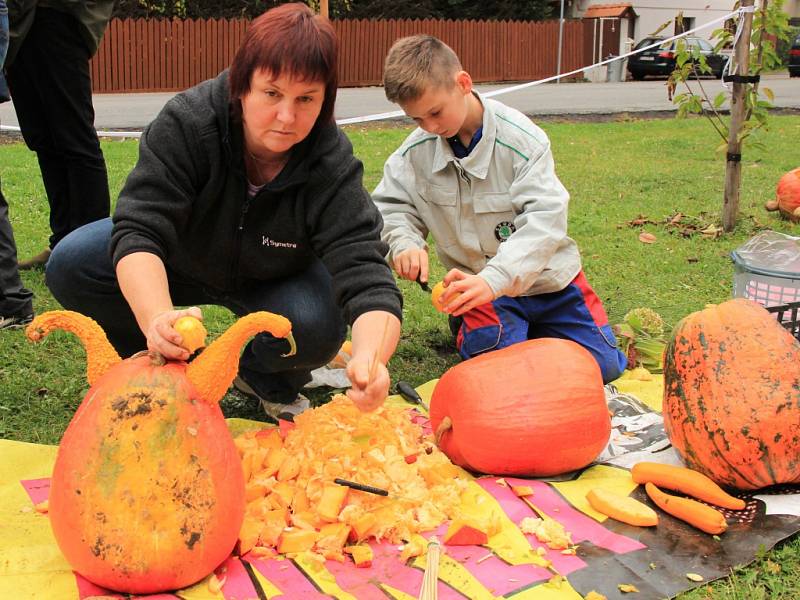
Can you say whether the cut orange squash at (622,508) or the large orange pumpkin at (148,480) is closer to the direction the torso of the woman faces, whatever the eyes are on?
the large orange pumpkin

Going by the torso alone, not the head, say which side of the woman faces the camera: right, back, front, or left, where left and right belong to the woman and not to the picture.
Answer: front

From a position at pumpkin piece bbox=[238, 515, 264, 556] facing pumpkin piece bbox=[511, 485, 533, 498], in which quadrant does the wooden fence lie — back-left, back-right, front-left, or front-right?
front-left

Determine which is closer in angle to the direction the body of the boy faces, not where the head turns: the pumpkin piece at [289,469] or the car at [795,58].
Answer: the pumpkin piece

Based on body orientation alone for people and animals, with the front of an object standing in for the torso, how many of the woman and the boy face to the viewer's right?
0

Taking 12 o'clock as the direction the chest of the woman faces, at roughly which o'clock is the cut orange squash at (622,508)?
The cut orange squash is roughly at 10 o'clock from the woman.

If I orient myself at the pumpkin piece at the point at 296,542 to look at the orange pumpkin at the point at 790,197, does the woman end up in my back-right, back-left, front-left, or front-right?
front-left

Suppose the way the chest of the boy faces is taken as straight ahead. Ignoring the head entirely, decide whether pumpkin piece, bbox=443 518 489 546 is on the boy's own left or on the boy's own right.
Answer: on the boy's own left

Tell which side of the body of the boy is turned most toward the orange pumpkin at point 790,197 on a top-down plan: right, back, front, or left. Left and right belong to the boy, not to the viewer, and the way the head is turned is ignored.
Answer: back

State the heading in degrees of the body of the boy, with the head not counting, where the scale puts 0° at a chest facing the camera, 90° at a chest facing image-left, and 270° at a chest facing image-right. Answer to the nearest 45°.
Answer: approximately 45°

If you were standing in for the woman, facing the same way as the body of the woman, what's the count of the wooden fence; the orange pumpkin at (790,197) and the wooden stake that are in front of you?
0

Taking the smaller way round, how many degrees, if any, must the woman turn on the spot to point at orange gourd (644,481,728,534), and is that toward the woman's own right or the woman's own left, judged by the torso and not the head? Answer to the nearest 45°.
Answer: approximately 45° to the woman's own left

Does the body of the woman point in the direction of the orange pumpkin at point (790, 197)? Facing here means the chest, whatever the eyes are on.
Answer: no

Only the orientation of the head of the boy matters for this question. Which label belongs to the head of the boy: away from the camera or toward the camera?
toward the camera
